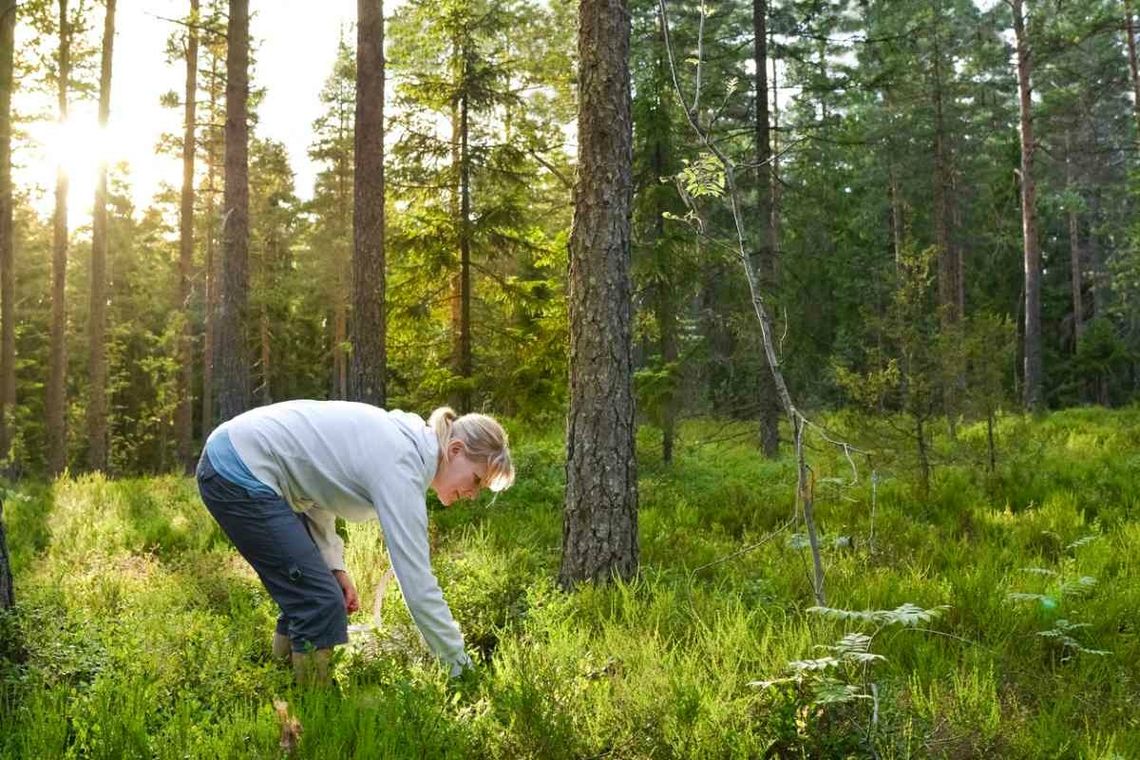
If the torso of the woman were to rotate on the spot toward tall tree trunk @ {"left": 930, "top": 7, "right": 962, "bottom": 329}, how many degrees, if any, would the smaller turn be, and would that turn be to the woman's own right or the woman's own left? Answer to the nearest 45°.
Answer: approximately 45° to the woman's own left

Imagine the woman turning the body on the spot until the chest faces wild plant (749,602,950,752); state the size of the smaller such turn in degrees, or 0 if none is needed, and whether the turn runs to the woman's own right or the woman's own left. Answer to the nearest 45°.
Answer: approximately 45° to the woman's own right

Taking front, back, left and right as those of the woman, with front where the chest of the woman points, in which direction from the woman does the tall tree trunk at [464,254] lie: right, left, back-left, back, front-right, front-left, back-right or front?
left

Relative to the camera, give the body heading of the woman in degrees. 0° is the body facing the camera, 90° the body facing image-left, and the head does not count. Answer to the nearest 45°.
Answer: approximately 270°

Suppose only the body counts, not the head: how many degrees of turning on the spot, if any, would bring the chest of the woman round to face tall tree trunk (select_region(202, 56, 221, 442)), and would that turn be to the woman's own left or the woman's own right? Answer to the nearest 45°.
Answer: approximately 90° to the woman's own left

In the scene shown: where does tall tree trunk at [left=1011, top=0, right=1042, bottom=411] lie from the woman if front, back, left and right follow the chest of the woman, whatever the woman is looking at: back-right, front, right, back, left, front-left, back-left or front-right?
front-left

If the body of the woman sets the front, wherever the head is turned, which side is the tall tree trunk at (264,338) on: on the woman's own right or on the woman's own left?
on the woman's own left

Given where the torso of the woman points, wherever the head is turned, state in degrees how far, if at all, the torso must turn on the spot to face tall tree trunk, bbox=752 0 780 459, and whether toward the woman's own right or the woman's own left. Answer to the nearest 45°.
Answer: approximately 45° to the woman's own left

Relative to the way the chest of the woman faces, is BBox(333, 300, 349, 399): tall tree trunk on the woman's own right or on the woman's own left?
on the woman's own left

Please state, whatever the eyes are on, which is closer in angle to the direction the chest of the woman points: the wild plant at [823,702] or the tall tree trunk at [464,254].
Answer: the wild plant

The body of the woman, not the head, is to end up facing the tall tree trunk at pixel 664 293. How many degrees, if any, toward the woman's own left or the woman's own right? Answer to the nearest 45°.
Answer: approximately 45° to the woman's own left

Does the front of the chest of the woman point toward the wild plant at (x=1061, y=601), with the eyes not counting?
yes
